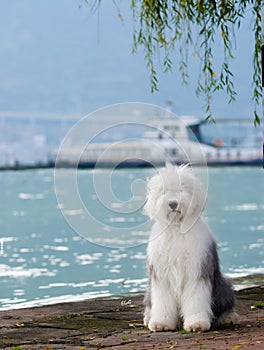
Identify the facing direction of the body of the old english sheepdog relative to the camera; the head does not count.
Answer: toward the camera
